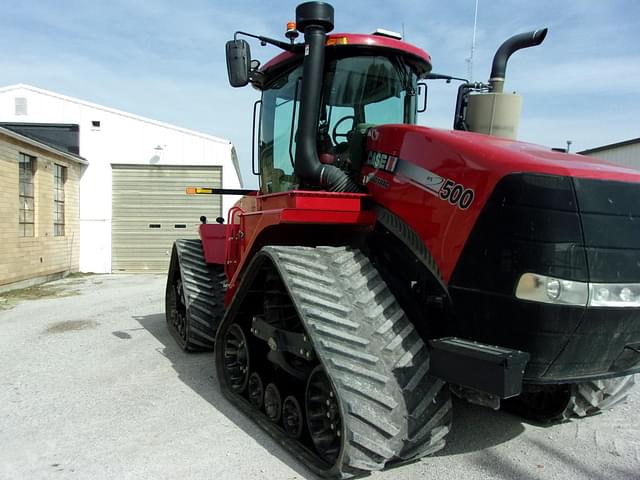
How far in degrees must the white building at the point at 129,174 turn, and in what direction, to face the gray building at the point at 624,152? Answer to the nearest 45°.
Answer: approximately 90° to its left

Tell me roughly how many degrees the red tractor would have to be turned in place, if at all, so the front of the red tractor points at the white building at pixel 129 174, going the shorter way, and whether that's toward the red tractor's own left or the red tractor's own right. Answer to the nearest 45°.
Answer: approximately 180°

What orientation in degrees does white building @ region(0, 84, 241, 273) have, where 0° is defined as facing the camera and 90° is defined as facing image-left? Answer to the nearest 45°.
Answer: approximately 0°

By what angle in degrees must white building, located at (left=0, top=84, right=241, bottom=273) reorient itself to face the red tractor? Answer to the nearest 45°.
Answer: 0° — it already faces it

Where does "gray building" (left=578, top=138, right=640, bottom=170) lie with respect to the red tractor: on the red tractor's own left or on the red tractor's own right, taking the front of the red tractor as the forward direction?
on the red tractor's own left

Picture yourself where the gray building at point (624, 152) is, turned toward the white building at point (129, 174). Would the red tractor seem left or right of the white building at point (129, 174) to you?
left

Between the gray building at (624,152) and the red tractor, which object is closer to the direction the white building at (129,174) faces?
the red tractor
